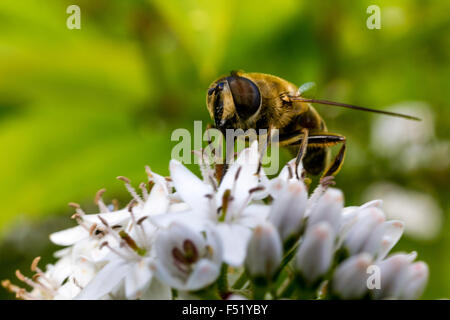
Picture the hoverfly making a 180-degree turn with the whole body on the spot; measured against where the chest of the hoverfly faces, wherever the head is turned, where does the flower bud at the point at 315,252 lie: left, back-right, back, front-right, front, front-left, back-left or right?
back-right

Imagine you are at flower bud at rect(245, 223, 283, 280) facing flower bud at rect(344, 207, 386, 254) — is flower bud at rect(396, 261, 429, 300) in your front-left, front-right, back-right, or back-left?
front-right

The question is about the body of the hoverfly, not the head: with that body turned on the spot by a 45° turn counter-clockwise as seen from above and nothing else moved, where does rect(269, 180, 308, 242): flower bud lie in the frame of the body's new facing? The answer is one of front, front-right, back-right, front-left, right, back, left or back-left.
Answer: front

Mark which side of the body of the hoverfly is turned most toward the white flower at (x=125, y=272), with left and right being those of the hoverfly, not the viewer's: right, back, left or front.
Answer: front

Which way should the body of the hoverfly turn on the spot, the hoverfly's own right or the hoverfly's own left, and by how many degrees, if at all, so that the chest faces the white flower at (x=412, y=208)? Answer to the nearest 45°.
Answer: approximately 180°

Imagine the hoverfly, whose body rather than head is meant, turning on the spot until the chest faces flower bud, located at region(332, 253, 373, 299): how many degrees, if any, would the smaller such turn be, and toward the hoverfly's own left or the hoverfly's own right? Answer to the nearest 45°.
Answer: approximately 45° to the hoverfly's own left

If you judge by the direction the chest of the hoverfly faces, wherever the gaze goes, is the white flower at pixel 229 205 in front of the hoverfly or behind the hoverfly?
in front

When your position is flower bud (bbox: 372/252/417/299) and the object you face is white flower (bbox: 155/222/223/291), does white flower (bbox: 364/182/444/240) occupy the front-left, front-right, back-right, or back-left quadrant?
back-right

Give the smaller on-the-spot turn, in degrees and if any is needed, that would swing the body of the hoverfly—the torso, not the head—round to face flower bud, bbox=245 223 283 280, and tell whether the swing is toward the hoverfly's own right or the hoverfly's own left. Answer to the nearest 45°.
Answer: approximately 45° to the hoverfly's own left

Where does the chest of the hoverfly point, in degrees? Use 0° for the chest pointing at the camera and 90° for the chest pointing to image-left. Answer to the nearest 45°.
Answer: approximately 45°

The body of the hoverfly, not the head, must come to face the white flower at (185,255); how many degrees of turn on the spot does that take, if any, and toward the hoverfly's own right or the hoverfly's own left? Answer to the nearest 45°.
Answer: approximately 45° to the hoverfly's own left

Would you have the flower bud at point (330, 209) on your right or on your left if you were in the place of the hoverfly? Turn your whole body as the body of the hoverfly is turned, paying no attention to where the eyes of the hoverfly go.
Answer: on your left

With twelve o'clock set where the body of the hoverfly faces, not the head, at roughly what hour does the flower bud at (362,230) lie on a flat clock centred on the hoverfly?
The flower bud is roughly at 8 o'clock from the hoverfly.
